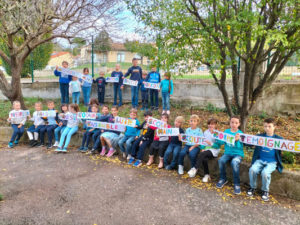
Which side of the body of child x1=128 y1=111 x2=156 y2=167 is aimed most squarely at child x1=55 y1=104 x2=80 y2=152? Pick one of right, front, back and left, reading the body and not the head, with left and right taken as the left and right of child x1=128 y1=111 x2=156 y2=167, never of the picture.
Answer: right

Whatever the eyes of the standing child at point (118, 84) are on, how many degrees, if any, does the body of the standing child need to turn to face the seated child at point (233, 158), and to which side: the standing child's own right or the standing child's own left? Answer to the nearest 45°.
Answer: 0° — they already face them

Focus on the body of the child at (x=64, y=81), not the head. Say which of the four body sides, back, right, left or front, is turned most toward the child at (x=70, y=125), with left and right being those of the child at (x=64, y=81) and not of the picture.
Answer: front

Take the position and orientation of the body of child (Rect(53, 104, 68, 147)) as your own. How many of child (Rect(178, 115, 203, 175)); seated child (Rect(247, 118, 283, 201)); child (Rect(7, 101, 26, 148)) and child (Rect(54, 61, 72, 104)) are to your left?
2

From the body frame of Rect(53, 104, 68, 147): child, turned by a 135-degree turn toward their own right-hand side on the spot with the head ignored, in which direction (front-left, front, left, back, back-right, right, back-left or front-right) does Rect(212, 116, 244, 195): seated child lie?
back-right

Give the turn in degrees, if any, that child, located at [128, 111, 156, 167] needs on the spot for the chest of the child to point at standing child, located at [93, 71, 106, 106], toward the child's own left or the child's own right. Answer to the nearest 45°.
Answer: approximately 135° to the child's own right

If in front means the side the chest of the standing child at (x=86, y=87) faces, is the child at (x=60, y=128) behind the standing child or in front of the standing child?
in front

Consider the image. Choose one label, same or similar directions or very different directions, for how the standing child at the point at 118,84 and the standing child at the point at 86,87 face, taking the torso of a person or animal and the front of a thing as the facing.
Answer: same or similar directions

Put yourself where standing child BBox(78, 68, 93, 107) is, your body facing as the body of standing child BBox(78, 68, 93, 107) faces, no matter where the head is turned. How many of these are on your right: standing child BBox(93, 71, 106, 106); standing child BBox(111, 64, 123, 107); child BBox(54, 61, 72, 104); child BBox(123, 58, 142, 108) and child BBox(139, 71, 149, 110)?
1

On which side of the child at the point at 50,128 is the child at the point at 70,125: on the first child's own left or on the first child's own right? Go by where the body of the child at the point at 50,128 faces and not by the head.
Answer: on the first child's own left

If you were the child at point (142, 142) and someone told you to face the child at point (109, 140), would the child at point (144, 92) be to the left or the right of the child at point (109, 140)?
right

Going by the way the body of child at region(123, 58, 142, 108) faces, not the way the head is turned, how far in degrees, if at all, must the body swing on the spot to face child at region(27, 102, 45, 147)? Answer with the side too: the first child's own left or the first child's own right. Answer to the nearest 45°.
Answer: approximately 45° to the first child's own right

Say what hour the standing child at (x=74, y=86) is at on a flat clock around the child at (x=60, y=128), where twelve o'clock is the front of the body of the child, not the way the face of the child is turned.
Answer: The standing child is roughly at 5 o'clock from the child.

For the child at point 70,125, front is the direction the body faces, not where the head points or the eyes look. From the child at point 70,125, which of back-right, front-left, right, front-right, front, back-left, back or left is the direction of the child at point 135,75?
back

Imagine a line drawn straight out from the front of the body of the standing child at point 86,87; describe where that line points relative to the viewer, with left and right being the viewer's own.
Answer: facing the viewer

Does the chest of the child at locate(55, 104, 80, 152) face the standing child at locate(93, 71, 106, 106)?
no

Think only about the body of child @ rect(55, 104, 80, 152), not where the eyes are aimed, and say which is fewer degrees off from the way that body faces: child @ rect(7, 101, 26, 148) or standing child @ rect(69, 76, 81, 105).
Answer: the child

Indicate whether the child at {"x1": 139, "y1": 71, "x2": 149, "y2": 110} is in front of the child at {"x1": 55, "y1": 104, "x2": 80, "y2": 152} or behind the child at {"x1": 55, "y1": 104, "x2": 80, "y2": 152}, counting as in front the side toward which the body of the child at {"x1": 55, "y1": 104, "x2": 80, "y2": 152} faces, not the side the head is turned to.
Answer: behind

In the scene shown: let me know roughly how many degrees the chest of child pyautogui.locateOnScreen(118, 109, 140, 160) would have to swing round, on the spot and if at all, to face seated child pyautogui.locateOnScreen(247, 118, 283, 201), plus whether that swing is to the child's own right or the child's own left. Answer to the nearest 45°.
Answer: approximately 90° to the child's own left
